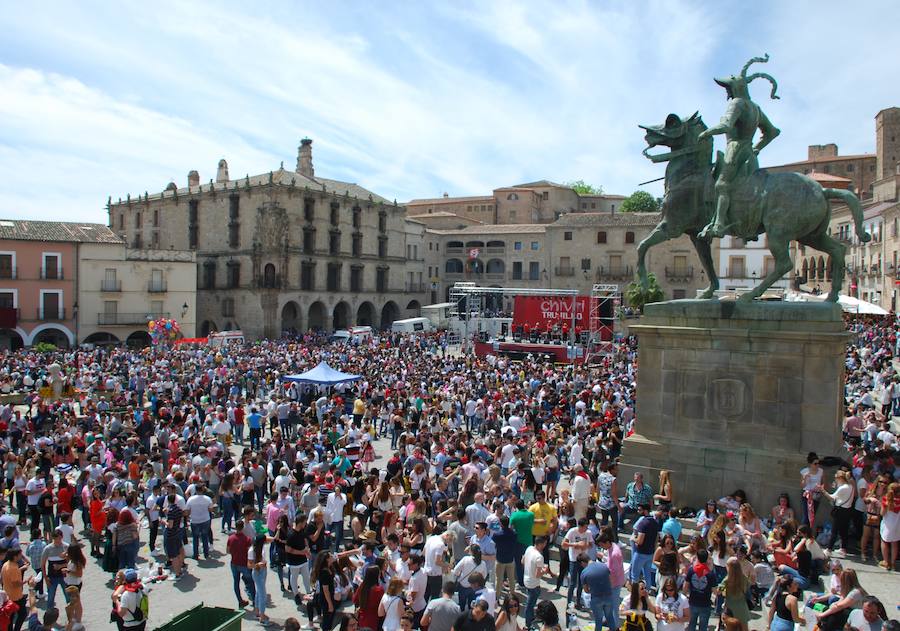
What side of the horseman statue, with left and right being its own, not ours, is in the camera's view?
left

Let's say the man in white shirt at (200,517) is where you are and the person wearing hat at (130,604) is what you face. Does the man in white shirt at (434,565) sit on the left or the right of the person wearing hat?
left

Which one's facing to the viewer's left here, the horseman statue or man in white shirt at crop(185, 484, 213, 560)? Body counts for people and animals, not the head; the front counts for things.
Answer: the horseman statue

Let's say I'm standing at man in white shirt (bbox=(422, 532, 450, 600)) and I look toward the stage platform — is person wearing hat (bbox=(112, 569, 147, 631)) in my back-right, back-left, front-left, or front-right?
back-left

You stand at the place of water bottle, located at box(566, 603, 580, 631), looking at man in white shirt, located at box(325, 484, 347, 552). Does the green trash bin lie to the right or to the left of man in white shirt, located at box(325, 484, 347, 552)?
left

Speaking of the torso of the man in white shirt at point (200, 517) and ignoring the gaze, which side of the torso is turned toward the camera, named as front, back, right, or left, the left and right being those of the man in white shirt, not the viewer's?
back

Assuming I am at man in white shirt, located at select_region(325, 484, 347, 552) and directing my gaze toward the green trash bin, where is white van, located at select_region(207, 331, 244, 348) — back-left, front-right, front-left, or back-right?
back-right

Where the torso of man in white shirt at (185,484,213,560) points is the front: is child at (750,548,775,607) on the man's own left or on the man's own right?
on the man's own right
